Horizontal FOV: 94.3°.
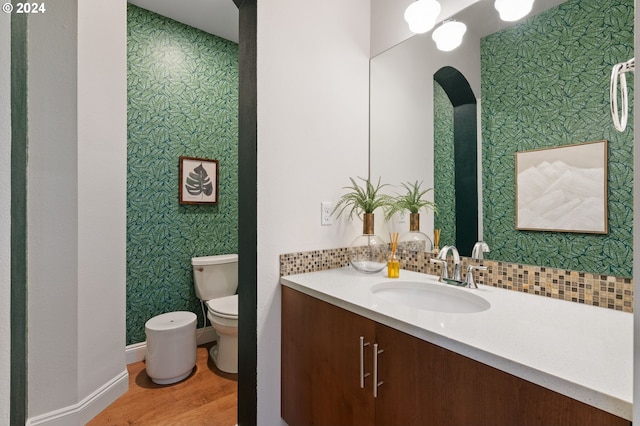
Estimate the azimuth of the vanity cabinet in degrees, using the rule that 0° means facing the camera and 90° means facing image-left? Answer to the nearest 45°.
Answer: approximately 45°

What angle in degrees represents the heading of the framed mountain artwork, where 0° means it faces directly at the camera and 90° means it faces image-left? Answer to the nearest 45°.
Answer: approximately 45°

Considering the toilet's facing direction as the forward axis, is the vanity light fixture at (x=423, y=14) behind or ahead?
ahead

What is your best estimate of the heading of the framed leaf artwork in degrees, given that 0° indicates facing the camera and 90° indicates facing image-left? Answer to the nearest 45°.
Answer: approximately 0°

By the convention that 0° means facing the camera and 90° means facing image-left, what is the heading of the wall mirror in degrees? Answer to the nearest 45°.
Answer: approximately 45°

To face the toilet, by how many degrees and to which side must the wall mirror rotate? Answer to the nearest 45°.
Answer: approximately 45° to its right

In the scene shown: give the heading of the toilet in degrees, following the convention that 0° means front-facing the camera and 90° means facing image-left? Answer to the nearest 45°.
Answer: approximately 315°

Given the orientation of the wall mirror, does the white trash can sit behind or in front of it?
in front
